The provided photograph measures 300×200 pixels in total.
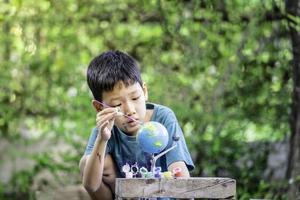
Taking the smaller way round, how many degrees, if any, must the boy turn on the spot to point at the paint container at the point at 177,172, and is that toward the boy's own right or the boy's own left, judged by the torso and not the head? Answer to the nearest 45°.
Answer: approximately 45° to the boy's own left

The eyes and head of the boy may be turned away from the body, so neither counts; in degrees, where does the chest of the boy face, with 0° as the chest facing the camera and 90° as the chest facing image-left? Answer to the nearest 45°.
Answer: approximately 0°
